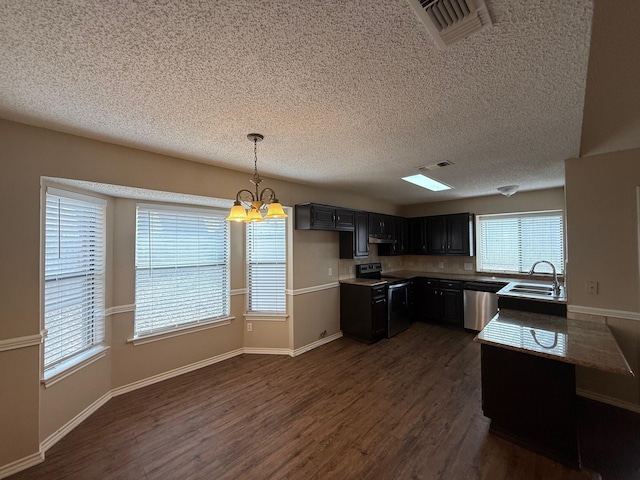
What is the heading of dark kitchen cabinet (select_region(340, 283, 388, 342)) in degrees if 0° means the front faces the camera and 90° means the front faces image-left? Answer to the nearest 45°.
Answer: approximately 315°

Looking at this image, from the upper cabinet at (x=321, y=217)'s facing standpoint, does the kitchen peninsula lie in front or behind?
in front

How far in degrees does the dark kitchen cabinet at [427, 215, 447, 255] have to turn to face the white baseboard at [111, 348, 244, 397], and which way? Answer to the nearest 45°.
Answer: approximately 45° to its right

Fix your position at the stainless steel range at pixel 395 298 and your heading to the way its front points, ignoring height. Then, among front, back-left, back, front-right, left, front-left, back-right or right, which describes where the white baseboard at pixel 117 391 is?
right

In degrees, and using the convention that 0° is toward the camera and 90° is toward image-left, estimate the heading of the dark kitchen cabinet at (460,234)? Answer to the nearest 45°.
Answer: approximately 0°

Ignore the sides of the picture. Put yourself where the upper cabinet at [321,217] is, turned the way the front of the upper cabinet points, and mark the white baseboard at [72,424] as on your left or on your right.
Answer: on your right

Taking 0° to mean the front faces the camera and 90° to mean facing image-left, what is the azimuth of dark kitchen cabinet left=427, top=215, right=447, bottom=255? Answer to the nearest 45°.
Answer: approximately 0°

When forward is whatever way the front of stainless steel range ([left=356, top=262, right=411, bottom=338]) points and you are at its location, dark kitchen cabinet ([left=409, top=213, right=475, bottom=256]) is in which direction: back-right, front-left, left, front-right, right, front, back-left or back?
left

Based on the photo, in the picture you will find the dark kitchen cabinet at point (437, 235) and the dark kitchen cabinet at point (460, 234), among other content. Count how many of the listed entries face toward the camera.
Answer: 2

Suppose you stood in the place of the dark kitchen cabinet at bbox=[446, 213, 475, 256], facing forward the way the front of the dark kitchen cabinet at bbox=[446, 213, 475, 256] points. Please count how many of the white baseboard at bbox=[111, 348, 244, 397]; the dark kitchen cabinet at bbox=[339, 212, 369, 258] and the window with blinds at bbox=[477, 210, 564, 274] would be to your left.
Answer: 1
